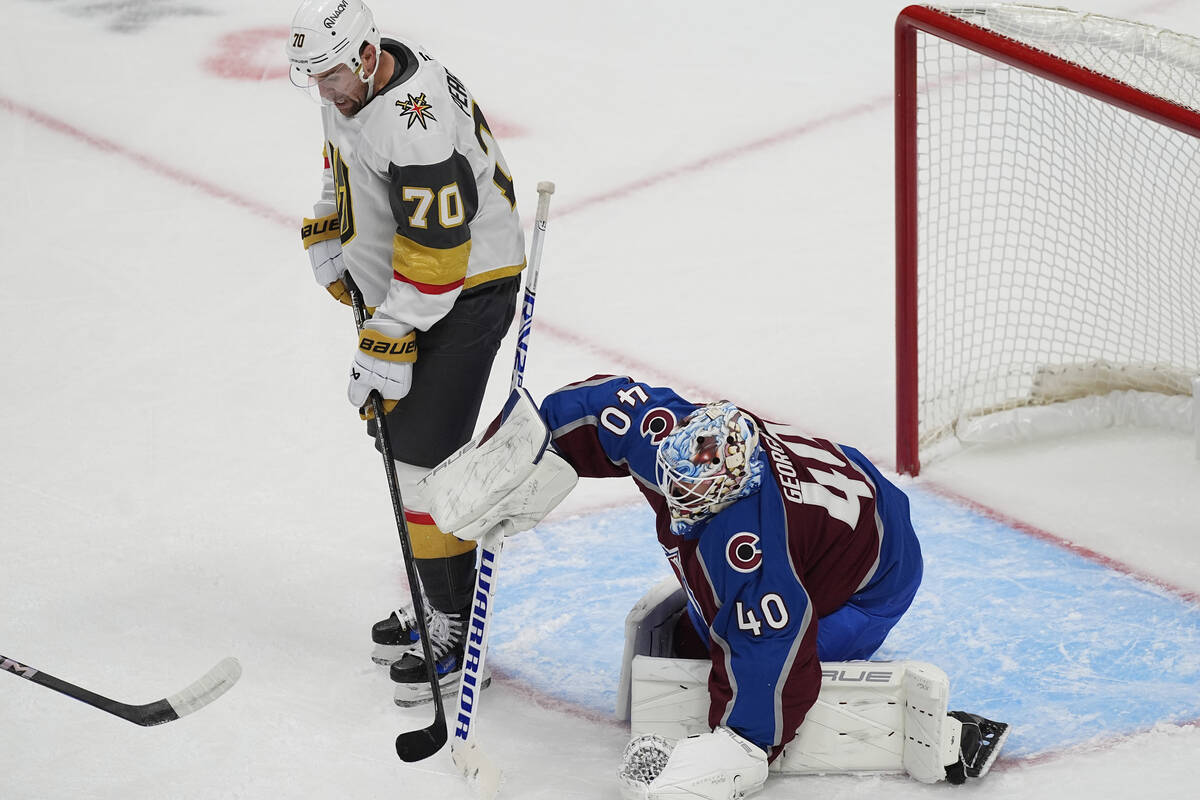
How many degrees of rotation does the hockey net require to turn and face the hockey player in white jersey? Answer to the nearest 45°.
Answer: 0° — it already faces them

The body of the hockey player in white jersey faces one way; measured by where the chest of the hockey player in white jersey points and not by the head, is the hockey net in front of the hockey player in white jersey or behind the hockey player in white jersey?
behind

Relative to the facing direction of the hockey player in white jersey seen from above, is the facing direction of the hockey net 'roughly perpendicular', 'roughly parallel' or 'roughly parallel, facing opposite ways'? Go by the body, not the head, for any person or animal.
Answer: roughly parallel

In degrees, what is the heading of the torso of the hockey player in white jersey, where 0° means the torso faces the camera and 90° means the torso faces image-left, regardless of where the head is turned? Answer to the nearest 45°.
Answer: approximately 90°

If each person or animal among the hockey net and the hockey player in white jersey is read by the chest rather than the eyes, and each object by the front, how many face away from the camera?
0

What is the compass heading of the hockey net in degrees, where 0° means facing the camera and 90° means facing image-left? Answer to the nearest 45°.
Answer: approximately 45°

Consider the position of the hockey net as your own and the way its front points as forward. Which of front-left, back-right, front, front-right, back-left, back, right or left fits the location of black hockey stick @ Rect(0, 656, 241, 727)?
front
